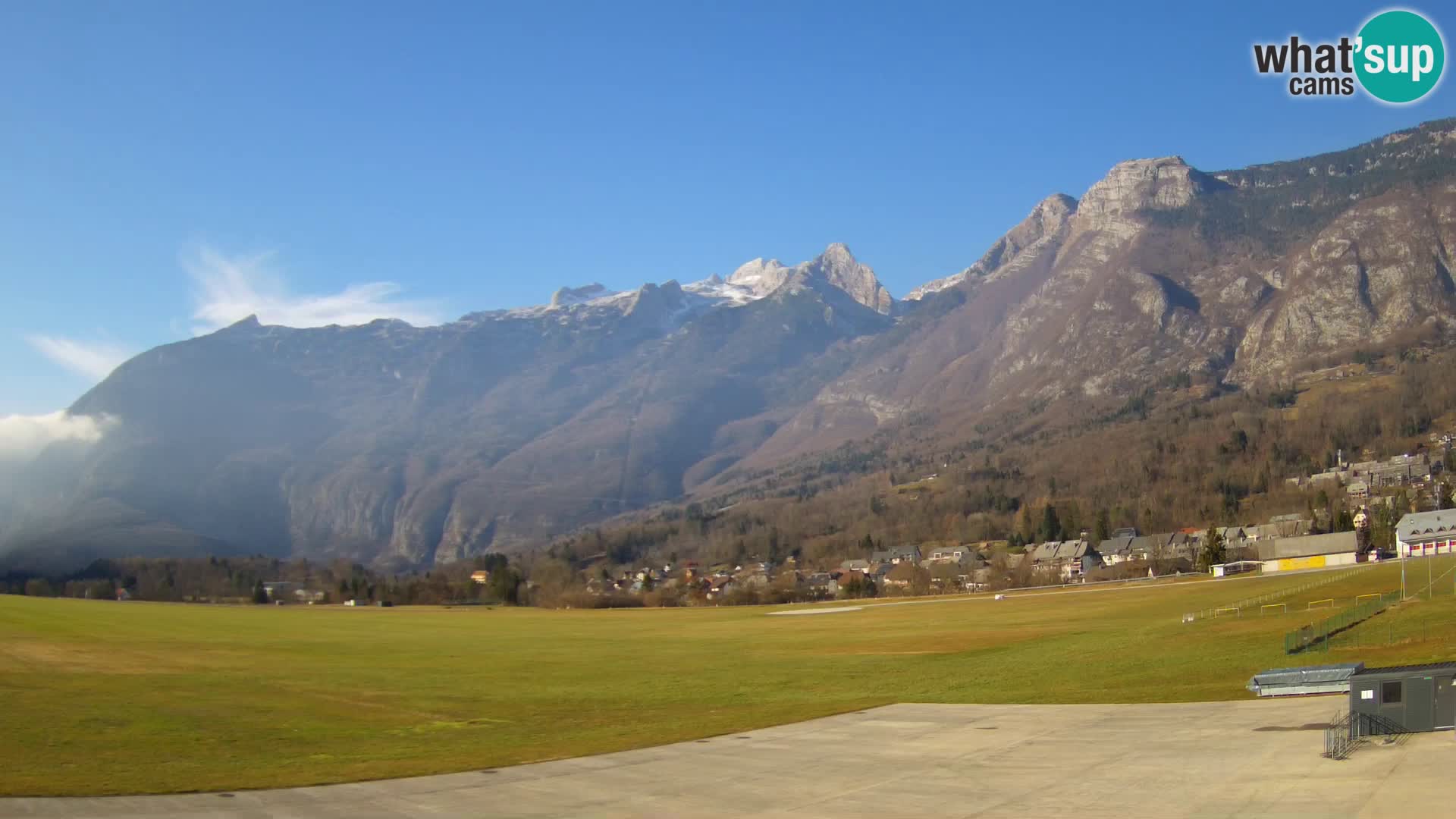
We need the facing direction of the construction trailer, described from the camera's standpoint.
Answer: facing the viewer
